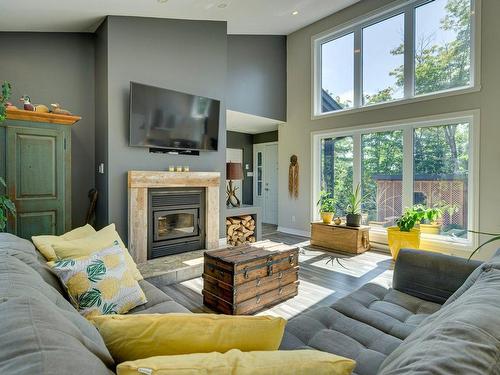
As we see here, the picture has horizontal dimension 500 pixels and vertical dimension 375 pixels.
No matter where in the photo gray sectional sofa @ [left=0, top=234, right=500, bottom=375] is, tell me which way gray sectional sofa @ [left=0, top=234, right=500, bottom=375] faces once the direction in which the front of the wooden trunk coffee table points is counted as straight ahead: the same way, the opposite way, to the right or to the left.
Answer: the opposite way

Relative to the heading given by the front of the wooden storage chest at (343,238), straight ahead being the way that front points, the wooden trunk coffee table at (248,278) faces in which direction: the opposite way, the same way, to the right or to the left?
to the left

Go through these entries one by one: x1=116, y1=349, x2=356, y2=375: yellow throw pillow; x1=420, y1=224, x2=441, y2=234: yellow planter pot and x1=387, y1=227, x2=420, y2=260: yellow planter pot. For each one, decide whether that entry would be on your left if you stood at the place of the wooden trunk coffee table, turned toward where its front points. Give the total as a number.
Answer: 2

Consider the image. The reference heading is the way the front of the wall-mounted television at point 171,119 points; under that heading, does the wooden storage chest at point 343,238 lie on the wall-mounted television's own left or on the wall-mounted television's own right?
on the wall-mounted television's own left

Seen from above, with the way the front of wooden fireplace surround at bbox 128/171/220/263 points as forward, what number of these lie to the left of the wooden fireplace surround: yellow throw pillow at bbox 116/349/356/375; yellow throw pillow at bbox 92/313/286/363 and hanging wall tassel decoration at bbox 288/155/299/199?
1

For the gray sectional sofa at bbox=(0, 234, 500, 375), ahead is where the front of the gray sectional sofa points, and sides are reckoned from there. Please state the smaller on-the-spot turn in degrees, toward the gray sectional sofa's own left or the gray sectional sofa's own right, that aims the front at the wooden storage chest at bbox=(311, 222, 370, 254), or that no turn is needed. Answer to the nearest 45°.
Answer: approximately 45° to the gray sectional sofa's own right

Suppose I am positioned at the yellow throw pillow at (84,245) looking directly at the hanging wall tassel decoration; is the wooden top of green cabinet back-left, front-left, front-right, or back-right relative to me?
front-left

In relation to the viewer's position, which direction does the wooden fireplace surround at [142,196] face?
facing the viewer and to the right of the viewer

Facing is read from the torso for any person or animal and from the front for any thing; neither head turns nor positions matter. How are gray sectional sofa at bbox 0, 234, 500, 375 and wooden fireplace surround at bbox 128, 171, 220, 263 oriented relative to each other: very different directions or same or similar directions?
very different directions

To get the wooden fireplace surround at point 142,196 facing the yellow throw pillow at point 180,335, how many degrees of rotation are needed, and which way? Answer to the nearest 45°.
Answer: approximately 45° to its right

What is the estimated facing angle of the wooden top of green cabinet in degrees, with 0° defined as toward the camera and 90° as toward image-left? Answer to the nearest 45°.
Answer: approximately 315°

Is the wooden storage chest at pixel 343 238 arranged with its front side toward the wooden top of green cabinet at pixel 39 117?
yes

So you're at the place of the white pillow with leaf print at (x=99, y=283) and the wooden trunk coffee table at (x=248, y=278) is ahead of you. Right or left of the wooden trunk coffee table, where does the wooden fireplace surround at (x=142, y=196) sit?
left

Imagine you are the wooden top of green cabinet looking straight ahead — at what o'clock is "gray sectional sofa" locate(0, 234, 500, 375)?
The gray sectional sofa is roughly at 11 o'clock from the wooden top of green cabinet.

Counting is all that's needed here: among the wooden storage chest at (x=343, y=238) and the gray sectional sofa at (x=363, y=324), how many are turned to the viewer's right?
0

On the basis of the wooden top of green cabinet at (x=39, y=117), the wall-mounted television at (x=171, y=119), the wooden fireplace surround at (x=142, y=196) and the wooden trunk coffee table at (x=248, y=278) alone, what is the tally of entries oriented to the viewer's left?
0
